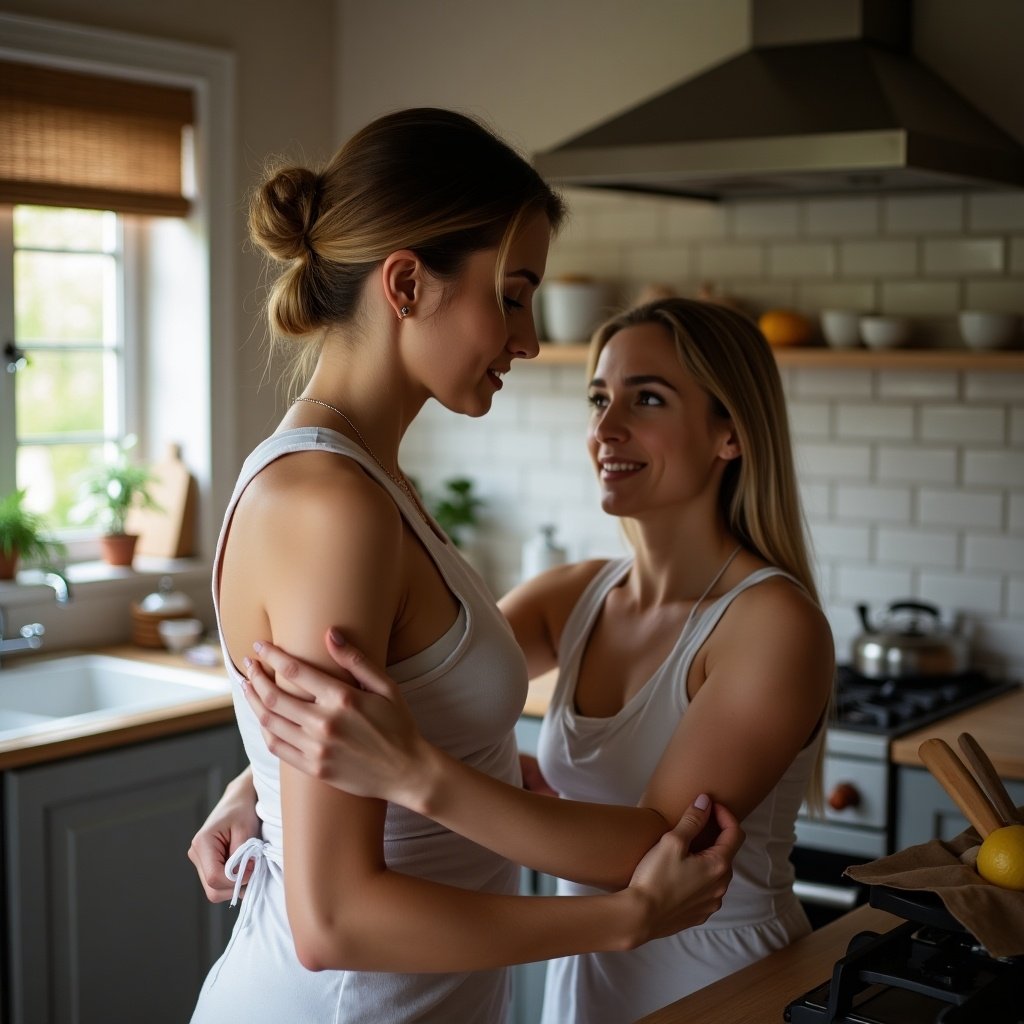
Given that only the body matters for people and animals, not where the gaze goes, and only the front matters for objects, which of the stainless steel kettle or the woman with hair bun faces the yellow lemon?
the woman with hair bun

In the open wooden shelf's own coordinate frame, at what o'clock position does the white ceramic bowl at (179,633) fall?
The white ceramic bowl is roughly at 3 o'clock from the open wooden shelf.

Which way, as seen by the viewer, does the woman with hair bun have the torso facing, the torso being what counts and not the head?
to the viewer's right

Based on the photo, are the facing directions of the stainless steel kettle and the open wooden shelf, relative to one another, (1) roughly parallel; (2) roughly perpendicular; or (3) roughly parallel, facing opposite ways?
roughly perpendicular

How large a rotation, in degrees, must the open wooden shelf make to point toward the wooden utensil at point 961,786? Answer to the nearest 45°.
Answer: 0° — it already faces it

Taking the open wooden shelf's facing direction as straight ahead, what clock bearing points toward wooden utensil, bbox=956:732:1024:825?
The wooden utensil is roughly at 12 o'clock from the open wooden shelf.

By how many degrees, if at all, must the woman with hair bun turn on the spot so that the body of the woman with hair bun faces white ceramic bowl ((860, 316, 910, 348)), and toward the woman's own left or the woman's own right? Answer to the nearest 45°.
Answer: approximately 45° to the woman's own left

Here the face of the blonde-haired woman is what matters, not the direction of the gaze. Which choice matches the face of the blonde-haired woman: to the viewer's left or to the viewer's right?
to the viewer's left

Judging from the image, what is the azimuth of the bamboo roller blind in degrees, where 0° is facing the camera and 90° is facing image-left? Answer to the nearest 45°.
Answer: approximately 315°

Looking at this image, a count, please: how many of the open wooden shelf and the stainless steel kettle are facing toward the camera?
1

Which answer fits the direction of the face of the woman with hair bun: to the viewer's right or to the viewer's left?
to the viewer's right
